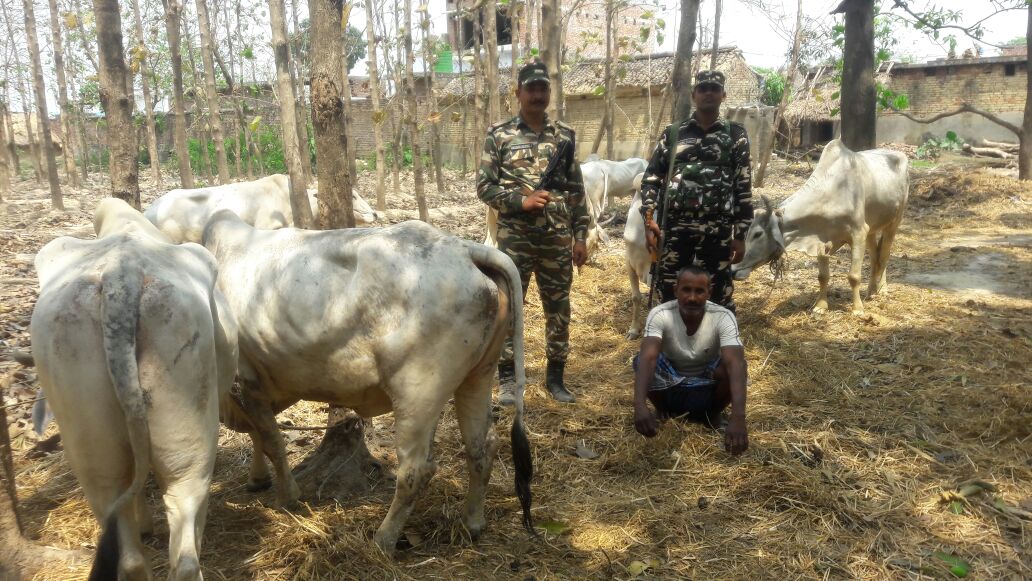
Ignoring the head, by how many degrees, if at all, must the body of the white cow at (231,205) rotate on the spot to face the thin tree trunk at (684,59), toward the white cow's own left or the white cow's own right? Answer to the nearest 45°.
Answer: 0° — it already faces it

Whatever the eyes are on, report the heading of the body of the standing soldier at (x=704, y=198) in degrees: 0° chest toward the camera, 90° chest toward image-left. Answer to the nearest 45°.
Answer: approximately 0°

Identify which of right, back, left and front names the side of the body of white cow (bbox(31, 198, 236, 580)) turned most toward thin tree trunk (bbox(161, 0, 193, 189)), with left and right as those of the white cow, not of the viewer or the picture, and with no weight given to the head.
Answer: front

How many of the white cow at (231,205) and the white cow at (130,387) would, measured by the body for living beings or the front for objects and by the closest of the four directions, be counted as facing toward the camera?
0

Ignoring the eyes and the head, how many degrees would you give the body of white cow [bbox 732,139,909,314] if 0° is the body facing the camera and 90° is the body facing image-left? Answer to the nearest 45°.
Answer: approximately 45°

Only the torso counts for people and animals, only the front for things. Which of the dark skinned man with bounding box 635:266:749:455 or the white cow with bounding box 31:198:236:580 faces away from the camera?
the white cow

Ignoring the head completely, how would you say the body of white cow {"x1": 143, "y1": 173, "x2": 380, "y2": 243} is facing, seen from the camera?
to the viewer's right

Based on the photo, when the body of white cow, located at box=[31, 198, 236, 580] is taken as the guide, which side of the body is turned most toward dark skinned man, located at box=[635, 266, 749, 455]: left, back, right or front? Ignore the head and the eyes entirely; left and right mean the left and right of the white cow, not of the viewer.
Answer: right

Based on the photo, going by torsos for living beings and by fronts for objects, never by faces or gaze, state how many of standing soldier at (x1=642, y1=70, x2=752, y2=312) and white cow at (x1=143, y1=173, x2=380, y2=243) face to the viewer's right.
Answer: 1

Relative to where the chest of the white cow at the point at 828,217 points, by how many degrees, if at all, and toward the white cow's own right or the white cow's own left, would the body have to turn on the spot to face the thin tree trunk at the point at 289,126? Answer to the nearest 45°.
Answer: approximately 45° to the white cow's own right

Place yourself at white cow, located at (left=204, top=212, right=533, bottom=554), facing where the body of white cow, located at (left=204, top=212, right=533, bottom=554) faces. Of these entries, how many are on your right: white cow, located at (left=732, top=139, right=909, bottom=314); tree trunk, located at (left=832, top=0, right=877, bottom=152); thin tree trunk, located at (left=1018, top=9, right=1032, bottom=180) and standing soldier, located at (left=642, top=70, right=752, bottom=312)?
4

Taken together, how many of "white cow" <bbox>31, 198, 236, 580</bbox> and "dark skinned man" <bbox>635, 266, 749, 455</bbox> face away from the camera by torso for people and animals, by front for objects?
1

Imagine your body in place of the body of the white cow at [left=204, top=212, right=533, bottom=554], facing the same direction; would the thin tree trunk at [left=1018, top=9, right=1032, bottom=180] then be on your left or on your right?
on your right

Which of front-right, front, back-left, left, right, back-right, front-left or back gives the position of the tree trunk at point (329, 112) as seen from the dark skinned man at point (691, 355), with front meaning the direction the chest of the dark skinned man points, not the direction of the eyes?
right
